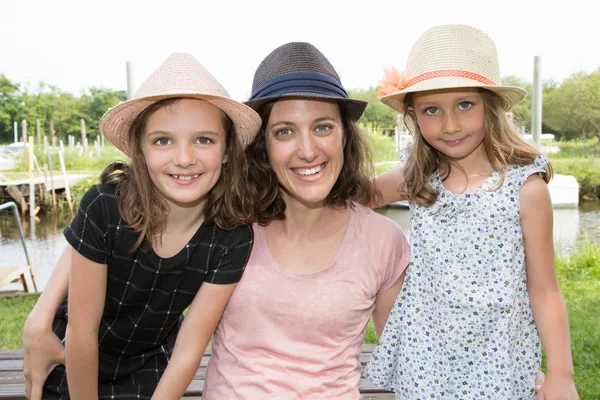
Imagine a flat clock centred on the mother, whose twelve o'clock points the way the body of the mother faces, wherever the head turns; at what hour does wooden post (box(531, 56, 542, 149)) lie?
The wooden post is roughly at 7 o'clock from the mother.

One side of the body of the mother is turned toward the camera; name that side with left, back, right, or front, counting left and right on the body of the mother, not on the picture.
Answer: front

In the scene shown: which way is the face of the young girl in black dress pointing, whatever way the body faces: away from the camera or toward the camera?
toward the camera

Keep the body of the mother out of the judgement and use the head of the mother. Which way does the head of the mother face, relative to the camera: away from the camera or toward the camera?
toward the camera

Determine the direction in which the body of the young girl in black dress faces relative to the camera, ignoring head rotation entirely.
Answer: toward the camera

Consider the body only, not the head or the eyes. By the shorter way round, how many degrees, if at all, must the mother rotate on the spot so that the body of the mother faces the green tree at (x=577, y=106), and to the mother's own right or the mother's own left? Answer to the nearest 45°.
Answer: approximately 135° to the mother's own left

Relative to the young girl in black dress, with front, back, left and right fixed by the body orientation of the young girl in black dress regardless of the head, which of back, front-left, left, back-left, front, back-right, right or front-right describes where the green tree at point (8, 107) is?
back

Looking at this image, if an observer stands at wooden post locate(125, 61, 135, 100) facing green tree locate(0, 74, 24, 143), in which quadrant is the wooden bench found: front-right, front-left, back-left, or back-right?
back-left

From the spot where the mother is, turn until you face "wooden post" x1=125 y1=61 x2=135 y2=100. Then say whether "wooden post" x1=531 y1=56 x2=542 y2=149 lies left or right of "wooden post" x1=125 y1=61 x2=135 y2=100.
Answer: right

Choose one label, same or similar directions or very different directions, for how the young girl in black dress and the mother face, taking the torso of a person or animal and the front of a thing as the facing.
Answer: same or similar directions

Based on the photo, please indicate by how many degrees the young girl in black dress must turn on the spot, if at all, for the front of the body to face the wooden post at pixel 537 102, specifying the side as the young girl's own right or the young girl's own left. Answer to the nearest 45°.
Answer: approximately 135° to the young girl's own left

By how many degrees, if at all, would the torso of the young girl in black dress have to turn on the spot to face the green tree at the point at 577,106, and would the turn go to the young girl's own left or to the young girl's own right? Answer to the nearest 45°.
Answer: approximately 135° to the young girl's own left
